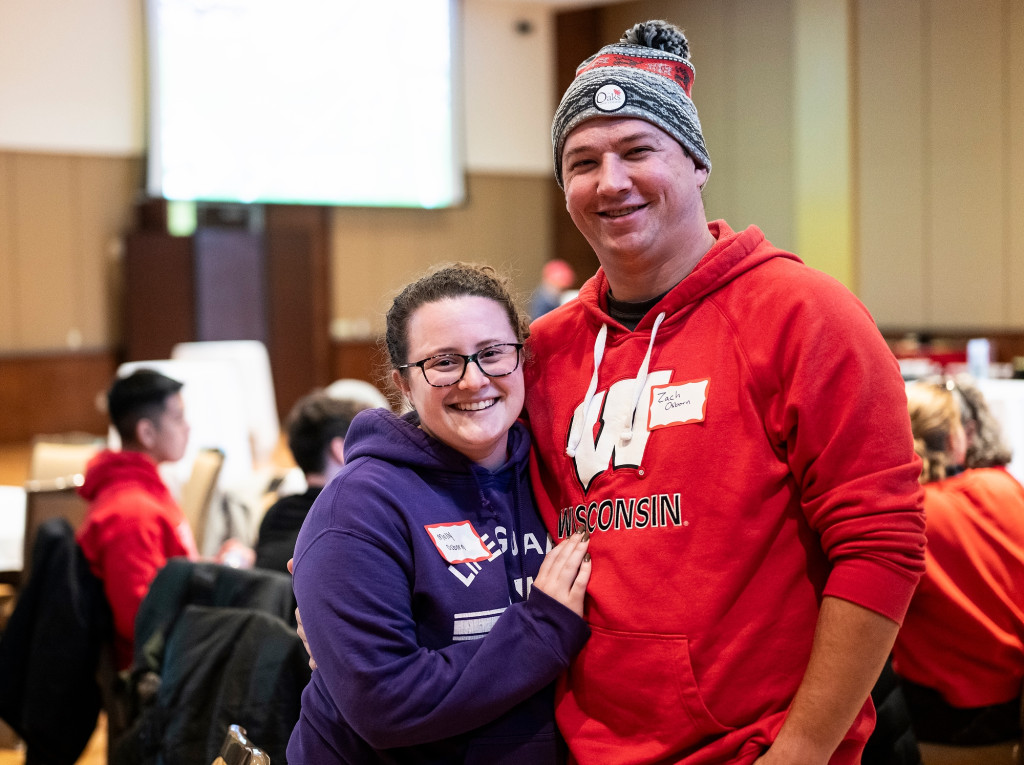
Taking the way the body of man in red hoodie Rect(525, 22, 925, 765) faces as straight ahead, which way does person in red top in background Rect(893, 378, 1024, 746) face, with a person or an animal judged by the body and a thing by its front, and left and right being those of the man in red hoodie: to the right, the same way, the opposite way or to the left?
the opposite way

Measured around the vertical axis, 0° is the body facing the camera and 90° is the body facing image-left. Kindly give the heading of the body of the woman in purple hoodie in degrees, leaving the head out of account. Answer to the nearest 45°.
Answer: approximately 315°

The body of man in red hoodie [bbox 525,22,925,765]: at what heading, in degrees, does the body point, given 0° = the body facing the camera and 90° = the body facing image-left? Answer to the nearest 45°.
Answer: approximately 45°

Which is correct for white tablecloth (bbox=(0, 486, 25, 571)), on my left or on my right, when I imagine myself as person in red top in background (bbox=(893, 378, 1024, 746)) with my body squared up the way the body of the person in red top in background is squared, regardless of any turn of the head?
on my left
